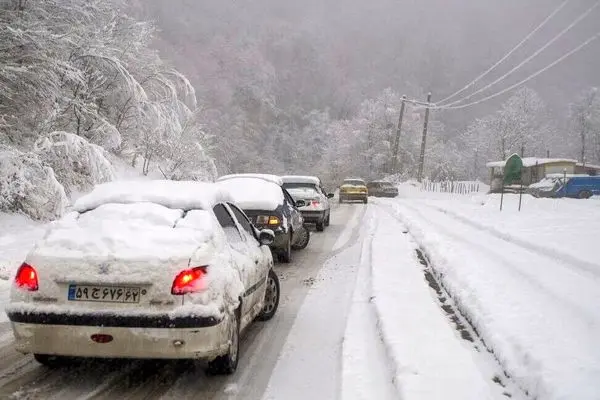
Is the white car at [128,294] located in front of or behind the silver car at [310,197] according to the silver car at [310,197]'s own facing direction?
behind

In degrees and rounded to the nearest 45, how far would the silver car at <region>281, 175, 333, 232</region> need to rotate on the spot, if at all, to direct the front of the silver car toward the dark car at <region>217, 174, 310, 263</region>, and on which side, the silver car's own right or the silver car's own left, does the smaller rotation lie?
approximately 180°

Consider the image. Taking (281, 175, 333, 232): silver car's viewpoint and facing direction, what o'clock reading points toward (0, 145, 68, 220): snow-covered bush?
The snow-covered bush is roughly at 8 o'clock from the silver car.

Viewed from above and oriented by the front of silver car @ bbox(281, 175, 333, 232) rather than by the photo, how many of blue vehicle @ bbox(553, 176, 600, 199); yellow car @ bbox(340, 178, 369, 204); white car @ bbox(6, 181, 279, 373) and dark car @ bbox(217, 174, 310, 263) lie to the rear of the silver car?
2

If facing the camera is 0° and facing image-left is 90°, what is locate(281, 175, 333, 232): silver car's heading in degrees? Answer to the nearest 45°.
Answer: approximately 180°

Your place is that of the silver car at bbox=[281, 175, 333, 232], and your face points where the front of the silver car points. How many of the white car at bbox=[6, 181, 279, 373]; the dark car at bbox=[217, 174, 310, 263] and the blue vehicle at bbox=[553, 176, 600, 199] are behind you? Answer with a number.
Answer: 2

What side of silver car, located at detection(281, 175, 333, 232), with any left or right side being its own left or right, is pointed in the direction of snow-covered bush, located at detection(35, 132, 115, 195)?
left

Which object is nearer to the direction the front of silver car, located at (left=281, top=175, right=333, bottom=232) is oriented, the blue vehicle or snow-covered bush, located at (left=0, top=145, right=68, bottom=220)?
the blue vehicle

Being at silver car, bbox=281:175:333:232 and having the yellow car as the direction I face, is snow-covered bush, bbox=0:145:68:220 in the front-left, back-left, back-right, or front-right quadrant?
back-left
